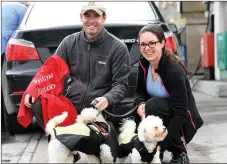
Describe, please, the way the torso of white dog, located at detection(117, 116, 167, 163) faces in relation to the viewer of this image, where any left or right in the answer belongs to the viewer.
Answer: facing the viewer and to the right of the viewer

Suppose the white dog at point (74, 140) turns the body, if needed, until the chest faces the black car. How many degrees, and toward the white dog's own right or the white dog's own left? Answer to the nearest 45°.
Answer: approximately 90° to the white dog's own left

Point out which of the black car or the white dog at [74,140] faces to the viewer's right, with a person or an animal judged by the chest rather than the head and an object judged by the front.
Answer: the white dog

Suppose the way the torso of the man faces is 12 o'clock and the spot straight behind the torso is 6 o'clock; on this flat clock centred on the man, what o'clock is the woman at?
The woman is roughly at 10 o'clock from the man.

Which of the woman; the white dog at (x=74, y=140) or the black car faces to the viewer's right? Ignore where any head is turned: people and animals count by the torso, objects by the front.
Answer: the white dog

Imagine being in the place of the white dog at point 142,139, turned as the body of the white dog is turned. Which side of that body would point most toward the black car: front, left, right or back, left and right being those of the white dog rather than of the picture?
back

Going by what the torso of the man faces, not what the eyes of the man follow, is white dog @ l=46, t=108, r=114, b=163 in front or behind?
in front

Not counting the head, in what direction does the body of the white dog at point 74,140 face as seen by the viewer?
to the viewer's right

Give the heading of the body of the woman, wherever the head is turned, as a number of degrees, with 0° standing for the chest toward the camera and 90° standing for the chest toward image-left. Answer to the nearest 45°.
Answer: approximately 45°

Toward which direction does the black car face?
away from the camera

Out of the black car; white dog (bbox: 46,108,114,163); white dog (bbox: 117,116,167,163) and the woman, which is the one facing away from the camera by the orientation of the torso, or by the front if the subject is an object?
the black car
